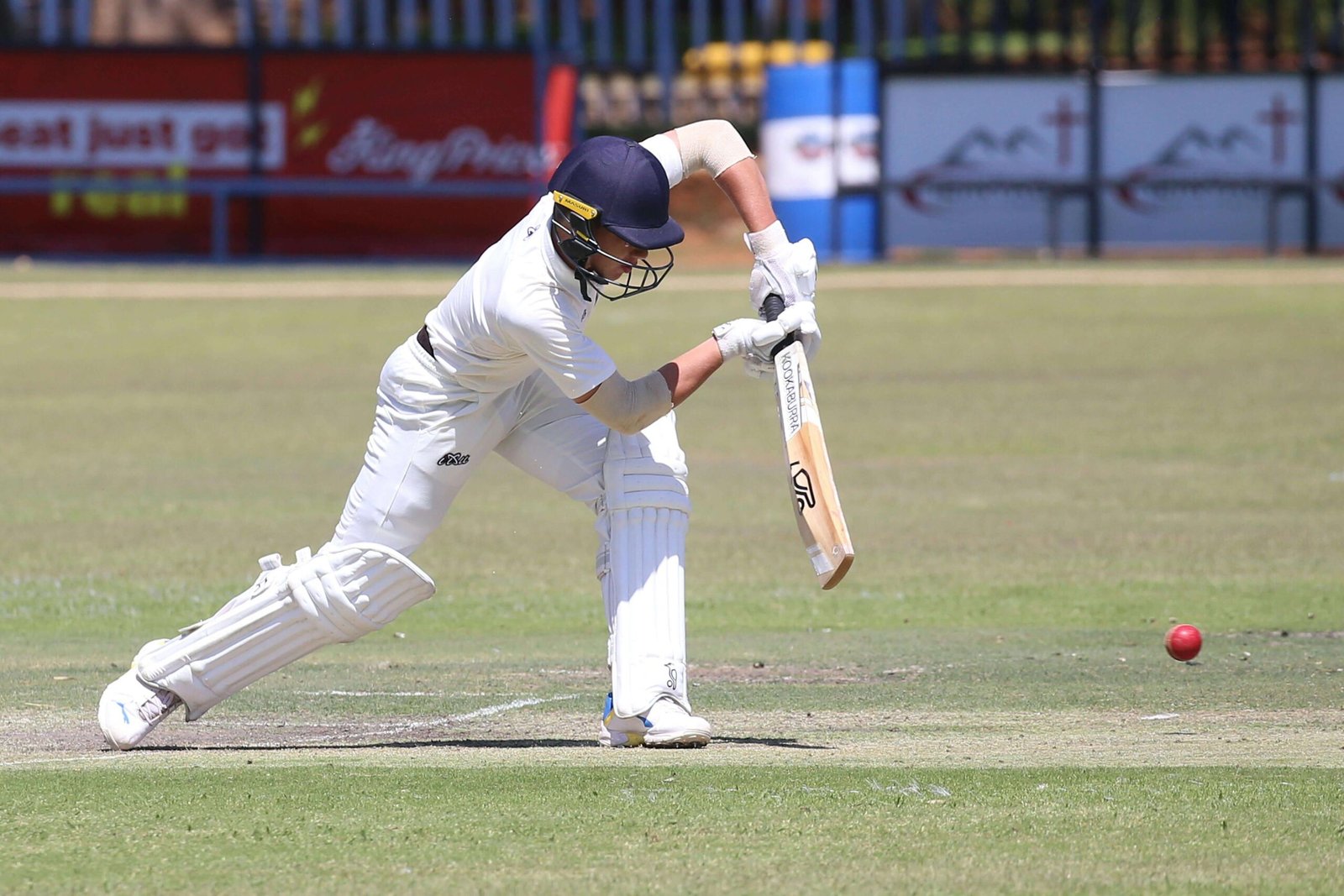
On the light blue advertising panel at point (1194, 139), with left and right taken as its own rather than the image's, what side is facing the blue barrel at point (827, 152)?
right

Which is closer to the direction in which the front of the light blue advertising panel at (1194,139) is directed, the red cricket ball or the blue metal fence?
the red cricket ball

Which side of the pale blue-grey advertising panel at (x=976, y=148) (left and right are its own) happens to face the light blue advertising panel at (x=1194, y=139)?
left

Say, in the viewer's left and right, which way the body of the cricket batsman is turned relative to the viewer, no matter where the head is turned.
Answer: facing to the right of the viewer

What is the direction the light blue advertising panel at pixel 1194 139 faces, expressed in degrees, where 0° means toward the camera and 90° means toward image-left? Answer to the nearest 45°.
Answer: approximately 0°

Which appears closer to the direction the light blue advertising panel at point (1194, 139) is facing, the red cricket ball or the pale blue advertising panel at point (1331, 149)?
the red cricket ball

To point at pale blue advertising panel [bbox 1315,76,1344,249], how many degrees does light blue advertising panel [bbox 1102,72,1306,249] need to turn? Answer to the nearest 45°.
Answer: approximately 90° to its left

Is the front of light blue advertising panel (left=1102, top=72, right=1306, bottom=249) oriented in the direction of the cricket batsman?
yes

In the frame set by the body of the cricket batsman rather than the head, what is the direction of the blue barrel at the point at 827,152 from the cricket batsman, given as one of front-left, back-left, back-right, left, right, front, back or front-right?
left

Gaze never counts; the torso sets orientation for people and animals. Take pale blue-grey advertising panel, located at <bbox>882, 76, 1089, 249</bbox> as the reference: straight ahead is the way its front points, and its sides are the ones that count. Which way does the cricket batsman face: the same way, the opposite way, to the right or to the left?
to the left

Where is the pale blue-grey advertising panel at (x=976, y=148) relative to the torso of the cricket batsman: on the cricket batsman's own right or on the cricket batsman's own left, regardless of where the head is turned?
on the cricket batsman's own left
